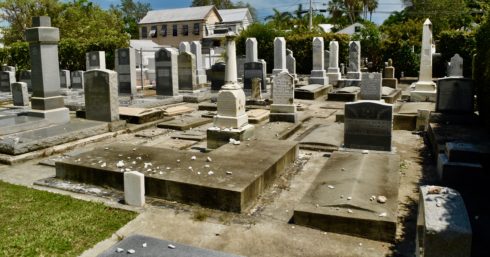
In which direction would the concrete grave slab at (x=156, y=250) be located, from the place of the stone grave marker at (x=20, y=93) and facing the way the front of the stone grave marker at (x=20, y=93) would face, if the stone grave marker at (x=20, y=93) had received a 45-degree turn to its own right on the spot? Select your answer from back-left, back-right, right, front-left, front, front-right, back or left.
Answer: left

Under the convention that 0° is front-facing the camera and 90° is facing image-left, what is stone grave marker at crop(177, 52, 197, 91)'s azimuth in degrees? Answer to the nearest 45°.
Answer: approximately 45°

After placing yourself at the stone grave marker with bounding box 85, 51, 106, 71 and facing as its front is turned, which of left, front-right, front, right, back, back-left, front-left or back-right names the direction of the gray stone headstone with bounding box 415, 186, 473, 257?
front-left

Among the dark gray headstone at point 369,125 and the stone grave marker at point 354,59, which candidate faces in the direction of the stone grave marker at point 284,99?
the stone grave marker at point 354,59

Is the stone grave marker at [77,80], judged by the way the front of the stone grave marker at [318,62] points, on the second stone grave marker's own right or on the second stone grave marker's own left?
on the second stone grave marker's own right

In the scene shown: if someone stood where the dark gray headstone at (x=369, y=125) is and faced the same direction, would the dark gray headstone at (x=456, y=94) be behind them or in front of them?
behind

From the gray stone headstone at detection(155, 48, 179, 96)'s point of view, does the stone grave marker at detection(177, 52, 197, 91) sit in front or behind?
behind

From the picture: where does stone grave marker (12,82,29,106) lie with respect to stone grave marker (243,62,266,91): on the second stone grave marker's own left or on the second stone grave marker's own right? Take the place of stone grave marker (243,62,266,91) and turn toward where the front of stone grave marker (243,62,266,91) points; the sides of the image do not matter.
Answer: on the second stone grave marker's own right

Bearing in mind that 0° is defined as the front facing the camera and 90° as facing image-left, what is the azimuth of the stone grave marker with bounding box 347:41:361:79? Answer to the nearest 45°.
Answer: approximately 0°

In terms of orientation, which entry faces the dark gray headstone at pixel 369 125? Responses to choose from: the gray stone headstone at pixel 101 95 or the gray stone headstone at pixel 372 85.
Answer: the gray stone headstone at pixel 372 85

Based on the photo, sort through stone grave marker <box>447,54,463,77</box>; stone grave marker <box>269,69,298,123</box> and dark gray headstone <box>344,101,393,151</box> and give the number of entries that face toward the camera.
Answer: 3

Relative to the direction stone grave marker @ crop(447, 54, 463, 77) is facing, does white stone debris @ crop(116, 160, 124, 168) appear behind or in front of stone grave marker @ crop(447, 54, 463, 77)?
in front

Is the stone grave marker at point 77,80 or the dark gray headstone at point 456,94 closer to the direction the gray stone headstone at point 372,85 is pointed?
the dark gray headstone

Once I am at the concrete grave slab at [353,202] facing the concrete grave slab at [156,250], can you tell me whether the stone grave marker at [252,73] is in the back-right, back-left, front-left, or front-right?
back-right
